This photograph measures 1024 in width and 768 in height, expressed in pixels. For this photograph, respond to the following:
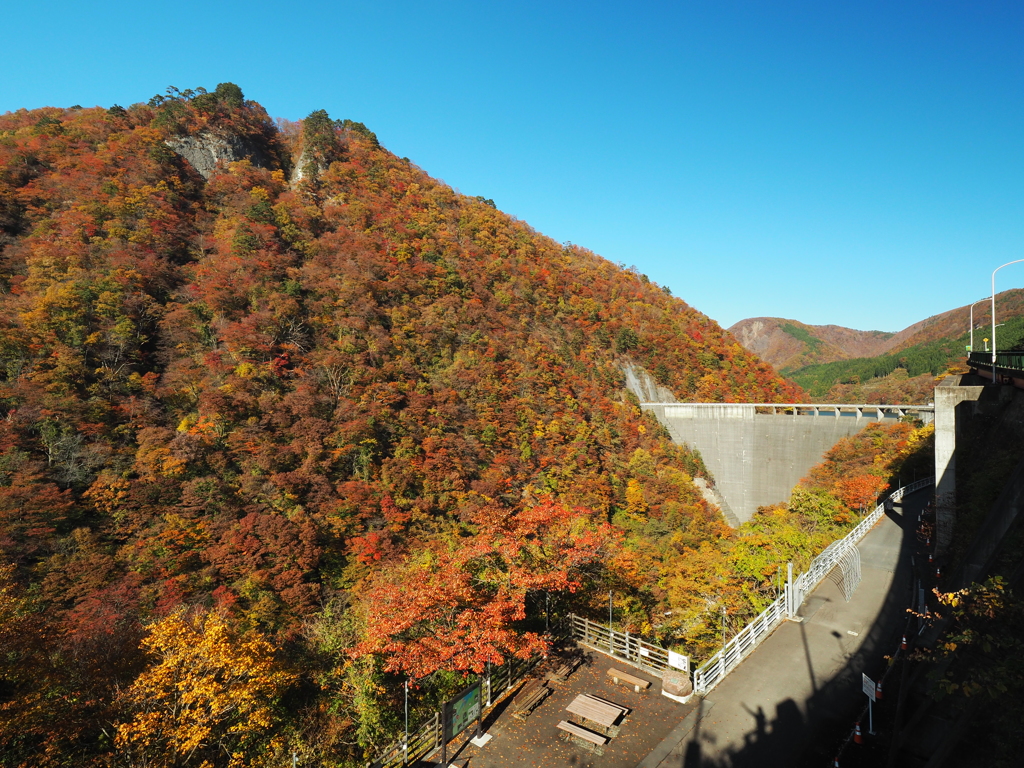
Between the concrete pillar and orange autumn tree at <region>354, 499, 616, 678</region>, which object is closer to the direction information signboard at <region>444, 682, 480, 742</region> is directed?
the concrete pillar

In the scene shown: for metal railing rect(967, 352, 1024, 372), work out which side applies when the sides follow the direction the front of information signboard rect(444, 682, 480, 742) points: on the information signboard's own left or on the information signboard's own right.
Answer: on the information signboard's own left

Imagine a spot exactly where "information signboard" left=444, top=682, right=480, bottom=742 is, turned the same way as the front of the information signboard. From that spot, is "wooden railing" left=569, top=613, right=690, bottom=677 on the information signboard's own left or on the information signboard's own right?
on the information signboard's own left

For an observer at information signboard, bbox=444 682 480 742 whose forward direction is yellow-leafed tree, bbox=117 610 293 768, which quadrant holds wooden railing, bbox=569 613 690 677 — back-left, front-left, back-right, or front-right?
back-right

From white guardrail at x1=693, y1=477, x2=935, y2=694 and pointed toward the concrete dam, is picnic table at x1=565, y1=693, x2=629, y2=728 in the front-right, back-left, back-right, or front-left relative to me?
back-left

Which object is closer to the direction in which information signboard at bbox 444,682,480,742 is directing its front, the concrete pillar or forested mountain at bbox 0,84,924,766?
the concrete pillar

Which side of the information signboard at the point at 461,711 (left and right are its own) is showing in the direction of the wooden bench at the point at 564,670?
left

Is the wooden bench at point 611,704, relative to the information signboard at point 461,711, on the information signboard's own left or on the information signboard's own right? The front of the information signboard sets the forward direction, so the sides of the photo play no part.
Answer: on the information signboard's own left

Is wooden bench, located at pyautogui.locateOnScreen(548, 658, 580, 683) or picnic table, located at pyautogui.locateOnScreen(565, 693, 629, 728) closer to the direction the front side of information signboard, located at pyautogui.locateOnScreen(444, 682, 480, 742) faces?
the picnic table

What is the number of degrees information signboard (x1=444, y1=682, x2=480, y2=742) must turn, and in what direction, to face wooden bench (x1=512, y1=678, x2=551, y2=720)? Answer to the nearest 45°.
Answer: approximately 90° to its left

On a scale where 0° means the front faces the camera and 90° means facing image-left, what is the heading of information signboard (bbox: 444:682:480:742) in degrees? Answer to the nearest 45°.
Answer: approximately 315°

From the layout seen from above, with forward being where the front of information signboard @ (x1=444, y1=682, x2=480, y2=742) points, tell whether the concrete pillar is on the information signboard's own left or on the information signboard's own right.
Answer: on the information signboard's own left
